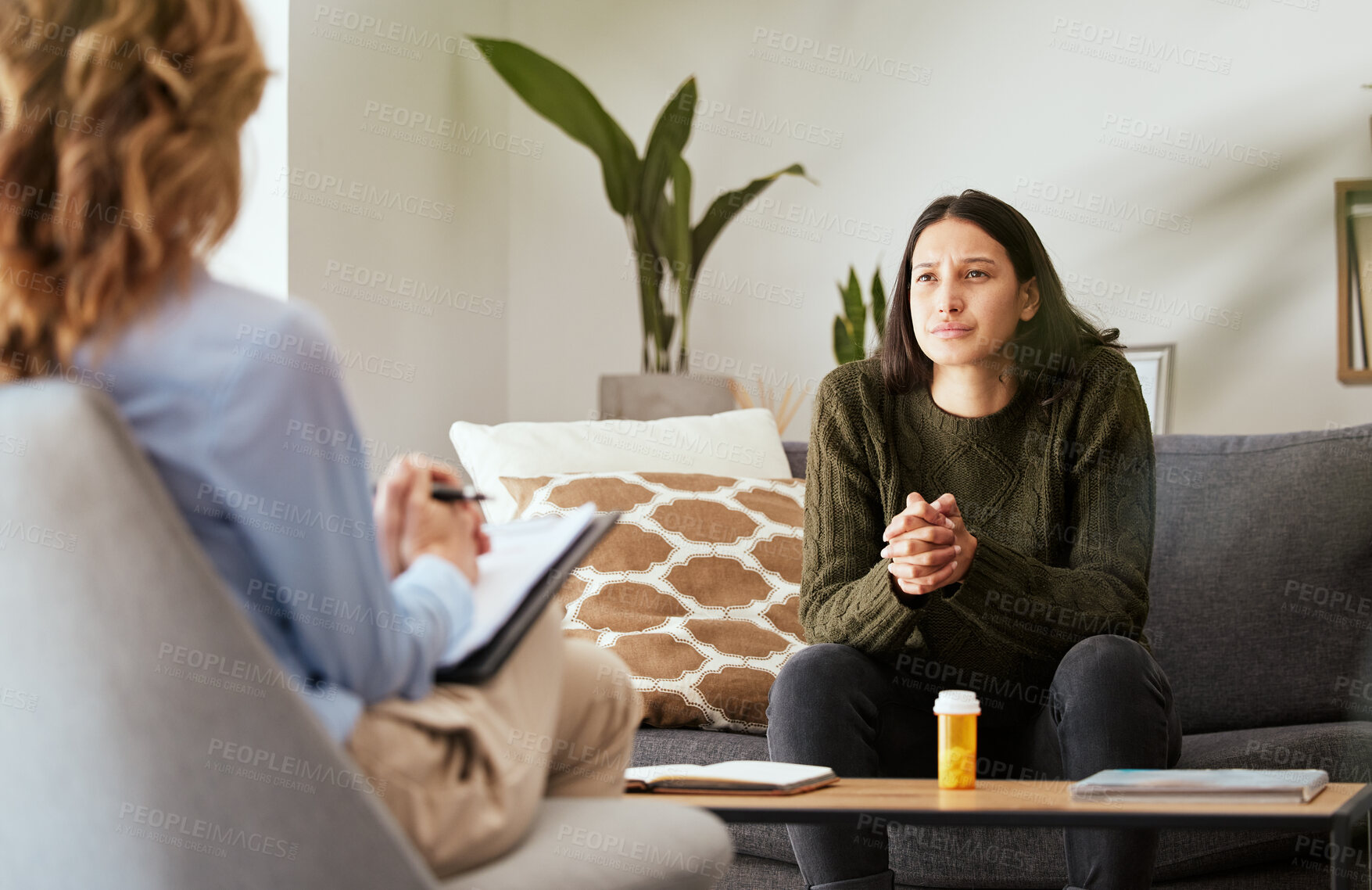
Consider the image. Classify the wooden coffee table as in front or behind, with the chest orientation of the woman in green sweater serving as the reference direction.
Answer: in front

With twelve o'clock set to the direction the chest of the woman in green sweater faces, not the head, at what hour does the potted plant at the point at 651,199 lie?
The potted plant is roughly at 5 o'clock from the woman in green sweater.

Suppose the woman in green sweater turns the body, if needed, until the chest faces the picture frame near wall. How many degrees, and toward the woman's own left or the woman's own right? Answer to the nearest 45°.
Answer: approximately 180°

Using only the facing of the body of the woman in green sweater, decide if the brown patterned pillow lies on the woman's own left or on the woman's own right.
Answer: on the woman's own right

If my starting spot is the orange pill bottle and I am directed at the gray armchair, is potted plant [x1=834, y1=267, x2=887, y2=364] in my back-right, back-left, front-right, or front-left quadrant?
back-right

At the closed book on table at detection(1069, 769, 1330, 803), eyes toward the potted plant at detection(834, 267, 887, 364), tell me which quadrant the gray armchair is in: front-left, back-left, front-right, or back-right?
back-left

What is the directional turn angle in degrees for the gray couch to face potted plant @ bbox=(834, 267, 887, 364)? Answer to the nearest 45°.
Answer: approximately 135° to its right

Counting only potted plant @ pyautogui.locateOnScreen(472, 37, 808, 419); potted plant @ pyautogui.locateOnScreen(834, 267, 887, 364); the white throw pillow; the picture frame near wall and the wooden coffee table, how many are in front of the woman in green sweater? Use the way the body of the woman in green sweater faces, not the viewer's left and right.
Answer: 1

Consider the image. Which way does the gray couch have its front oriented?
toward the camera

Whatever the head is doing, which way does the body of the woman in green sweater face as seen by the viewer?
toward the camera

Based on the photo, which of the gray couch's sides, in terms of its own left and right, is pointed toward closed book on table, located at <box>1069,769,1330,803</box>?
front

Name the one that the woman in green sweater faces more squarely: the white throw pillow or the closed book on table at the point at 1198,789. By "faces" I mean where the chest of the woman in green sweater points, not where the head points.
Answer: the closed book on table

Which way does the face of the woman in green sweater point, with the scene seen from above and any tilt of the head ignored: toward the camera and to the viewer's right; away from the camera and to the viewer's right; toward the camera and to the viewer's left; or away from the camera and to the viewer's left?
toward the camera and to the viewer's left

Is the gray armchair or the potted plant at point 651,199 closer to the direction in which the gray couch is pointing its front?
the gray armchair

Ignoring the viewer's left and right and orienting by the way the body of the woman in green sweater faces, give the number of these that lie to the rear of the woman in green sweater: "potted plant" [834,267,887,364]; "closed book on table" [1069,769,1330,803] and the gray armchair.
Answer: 1

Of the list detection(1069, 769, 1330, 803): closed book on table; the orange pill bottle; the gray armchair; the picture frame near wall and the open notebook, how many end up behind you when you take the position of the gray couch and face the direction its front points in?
1
